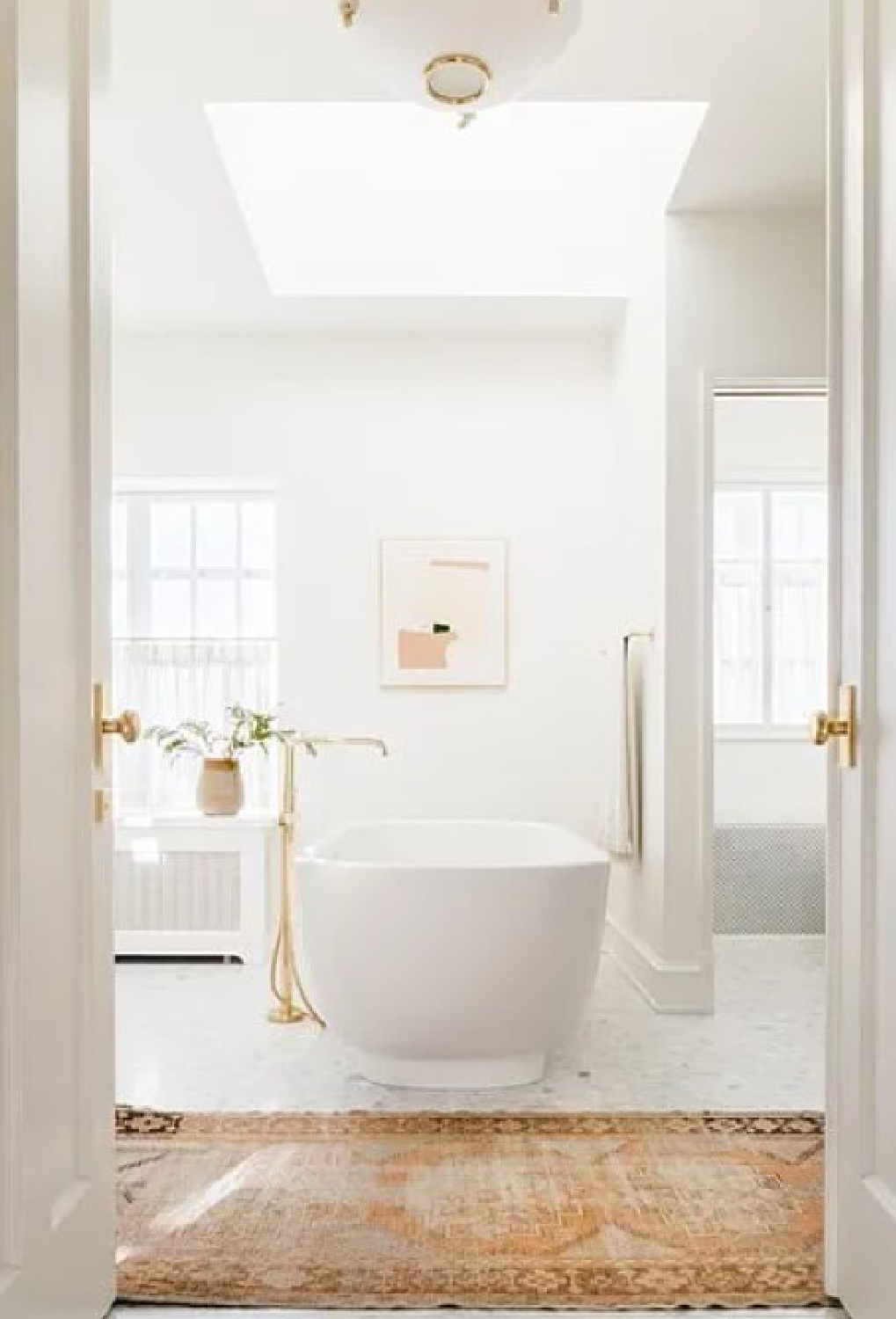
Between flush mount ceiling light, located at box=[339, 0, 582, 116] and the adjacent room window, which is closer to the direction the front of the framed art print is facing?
the flush mount ceiling light

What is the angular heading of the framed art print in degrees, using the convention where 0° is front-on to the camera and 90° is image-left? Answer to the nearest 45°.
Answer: approximately 0°

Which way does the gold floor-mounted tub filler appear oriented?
to the viewer's right

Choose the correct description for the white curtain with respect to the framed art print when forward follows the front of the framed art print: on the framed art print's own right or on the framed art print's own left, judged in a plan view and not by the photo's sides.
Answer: on the framed art print's own right

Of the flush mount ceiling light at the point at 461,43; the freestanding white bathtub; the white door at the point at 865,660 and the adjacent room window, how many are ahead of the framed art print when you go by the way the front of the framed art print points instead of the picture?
3

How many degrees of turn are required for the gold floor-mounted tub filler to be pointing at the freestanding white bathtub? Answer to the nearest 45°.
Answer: approximately 45° to its right

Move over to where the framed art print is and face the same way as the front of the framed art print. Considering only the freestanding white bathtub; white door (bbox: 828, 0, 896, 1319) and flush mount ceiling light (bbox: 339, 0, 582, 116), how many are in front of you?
3

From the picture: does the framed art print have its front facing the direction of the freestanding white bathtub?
yes

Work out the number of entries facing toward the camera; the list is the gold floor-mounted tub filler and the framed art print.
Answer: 1

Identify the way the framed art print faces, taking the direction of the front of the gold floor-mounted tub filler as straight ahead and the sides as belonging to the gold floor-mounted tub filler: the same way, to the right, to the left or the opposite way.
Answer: to the right

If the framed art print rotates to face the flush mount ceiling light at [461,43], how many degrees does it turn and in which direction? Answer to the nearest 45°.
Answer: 0° — it already faces it

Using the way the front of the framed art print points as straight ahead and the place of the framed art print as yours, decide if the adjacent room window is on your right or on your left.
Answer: on your left

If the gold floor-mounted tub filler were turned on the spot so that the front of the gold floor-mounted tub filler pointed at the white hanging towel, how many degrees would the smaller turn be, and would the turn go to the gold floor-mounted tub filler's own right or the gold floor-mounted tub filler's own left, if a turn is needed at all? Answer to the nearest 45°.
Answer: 0° — it already faces it
